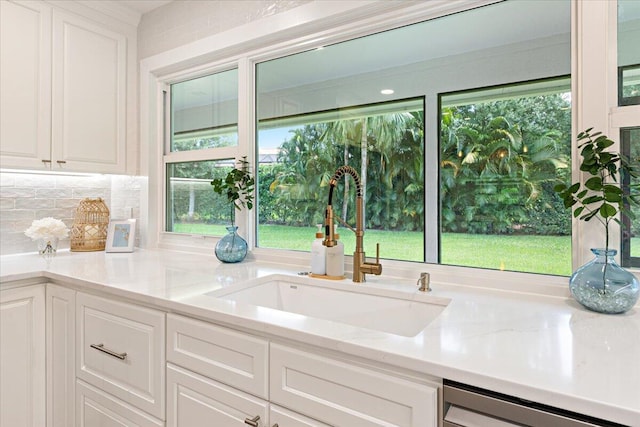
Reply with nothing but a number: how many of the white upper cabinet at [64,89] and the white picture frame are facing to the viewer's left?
0

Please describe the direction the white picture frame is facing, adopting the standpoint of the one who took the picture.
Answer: facing the viewer

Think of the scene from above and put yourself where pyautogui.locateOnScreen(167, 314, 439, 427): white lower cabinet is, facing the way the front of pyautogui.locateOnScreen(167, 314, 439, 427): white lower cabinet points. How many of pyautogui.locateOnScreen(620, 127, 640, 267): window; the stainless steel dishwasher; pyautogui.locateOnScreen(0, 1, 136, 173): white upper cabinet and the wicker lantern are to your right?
2

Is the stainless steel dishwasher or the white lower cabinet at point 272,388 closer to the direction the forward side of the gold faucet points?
the white lower cabinet

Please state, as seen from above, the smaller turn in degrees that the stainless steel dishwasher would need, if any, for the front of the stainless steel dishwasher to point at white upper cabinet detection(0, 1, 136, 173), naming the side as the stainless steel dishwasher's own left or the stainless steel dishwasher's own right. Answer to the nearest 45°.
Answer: approximately 45° to the stainless steel dishwasher's own right

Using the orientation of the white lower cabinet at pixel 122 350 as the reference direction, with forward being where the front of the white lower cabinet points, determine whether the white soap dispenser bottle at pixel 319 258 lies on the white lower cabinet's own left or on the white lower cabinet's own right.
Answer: on the white lower cabinet's own left

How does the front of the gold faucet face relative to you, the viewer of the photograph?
facing the viewer and to the left of the viewer

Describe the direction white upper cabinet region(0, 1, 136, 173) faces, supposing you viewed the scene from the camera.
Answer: facing the viewer and to the right of the viewer

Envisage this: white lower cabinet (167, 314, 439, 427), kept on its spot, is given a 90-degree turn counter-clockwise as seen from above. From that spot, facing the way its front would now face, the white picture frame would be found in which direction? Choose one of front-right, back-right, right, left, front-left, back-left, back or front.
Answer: back

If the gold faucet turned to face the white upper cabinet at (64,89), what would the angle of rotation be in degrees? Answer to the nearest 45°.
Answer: approximately 45° to its right

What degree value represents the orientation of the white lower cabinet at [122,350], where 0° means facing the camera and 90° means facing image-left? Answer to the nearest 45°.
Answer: approximately 45°
